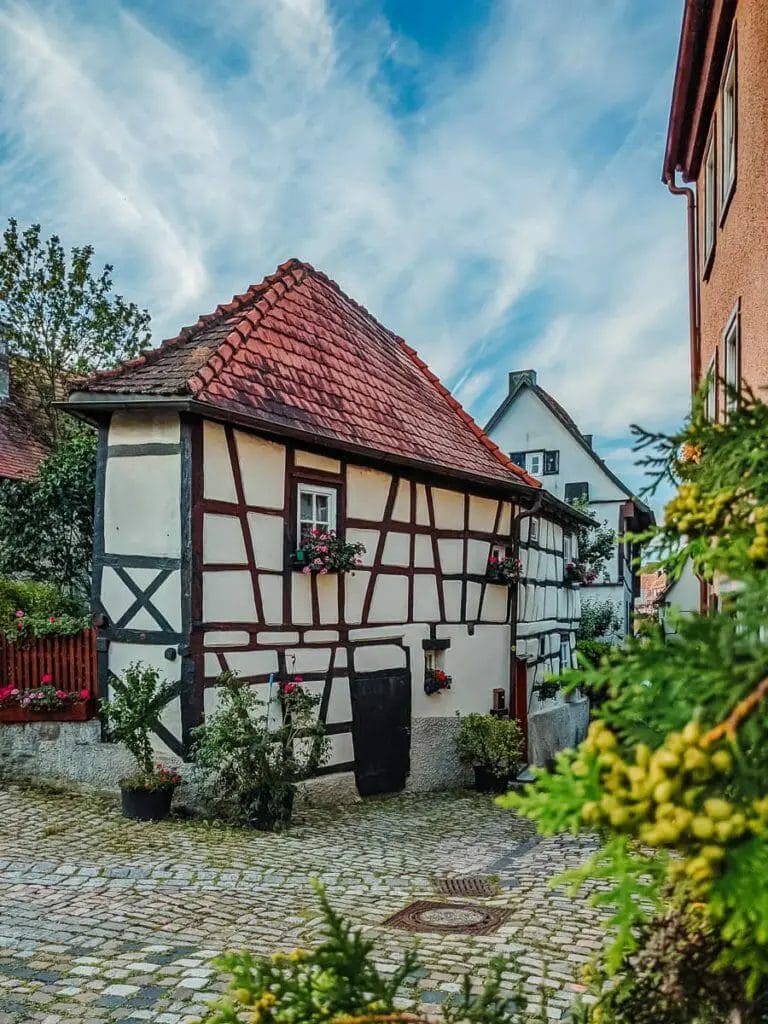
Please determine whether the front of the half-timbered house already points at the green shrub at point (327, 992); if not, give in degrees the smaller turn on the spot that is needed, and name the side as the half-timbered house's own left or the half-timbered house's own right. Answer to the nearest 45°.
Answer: approximately 45° to the half-timbered house's own right

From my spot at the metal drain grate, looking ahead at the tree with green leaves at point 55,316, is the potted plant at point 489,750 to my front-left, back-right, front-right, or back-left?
front-right

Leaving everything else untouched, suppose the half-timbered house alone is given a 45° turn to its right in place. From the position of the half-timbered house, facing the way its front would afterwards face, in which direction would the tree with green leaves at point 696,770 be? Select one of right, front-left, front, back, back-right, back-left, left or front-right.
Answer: front

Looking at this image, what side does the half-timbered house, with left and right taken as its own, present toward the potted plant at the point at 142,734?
right

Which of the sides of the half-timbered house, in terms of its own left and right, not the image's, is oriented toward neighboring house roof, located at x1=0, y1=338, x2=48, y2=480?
back

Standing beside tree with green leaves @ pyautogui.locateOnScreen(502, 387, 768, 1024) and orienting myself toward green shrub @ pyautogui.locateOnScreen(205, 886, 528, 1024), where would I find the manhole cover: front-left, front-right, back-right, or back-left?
front-right

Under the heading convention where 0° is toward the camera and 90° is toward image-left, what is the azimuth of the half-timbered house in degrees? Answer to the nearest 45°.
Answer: approximately 315°

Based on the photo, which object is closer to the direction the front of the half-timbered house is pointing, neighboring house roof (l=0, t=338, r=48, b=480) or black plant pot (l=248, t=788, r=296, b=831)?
the black plant pot

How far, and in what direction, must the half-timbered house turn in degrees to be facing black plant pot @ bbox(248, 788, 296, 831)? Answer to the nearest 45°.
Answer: approximately 45° to its right

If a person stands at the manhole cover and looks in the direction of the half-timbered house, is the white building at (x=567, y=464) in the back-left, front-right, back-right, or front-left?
front-right
